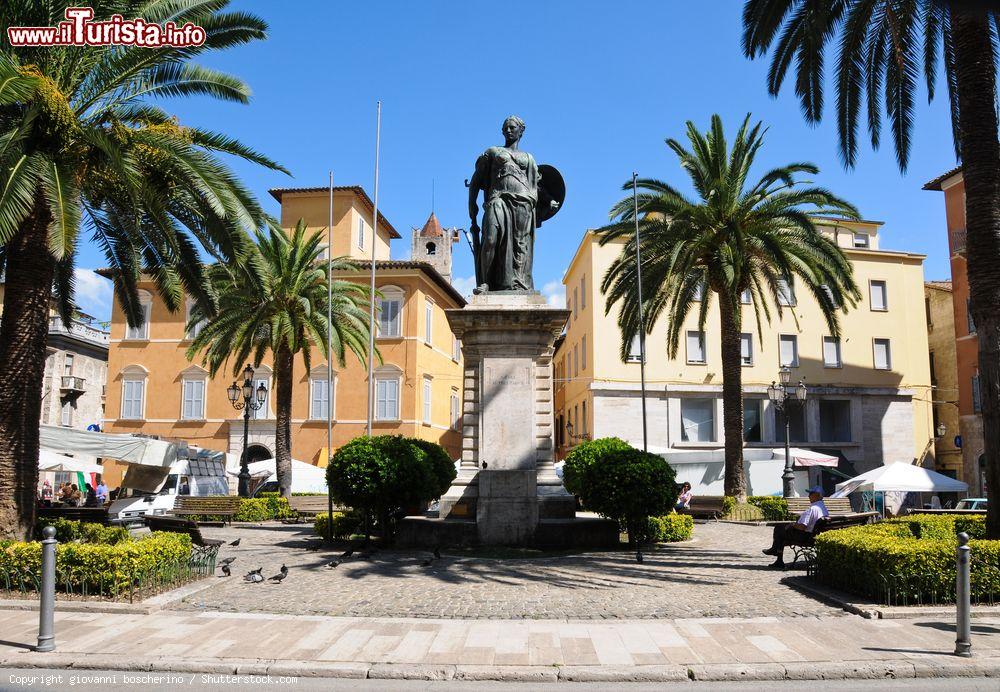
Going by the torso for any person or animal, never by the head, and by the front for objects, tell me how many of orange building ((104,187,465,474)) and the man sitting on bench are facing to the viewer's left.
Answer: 1

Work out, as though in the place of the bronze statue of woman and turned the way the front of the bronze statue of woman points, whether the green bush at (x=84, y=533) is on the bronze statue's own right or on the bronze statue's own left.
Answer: on the bronze statue's own right

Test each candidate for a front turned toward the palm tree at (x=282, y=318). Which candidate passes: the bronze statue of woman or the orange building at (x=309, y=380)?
the orange building

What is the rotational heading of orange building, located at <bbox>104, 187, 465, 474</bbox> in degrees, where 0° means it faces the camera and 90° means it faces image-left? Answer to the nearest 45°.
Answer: approximately 0°

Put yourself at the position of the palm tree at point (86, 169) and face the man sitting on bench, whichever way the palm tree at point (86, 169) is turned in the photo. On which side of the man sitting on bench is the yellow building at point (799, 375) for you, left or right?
left

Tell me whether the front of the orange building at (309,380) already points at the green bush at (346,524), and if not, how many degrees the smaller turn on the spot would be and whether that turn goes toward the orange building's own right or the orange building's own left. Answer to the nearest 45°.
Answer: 0° — it already faces it

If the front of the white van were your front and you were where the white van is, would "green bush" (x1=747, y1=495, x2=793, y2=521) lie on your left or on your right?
on your left

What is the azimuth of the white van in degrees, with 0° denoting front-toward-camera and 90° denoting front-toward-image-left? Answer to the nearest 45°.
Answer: approximately 45°

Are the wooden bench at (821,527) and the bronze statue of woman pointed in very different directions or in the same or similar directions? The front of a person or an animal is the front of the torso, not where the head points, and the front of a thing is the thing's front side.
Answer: very different directions

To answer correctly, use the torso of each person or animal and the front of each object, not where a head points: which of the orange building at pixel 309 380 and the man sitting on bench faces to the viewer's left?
the man sitting on bench

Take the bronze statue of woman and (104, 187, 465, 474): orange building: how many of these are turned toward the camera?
2

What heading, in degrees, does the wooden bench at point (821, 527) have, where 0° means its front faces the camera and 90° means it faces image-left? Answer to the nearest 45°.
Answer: approximately 135°
